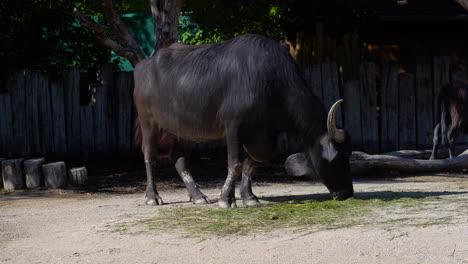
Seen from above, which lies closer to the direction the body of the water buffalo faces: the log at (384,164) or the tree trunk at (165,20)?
the log

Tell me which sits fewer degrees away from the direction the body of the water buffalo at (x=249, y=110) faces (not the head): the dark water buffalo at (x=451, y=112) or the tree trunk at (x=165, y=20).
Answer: the dark water buffalo

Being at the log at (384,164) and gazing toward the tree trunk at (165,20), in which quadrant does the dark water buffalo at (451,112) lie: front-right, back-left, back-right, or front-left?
back-right

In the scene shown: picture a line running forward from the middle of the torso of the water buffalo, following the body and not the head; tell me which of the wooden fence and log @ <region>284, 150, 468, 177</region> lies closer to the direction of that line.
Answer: the log

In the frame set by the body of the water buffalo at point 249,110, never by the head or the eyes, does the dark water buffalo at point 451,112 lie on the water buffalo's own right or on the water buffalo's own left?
on the water buffalo's own left

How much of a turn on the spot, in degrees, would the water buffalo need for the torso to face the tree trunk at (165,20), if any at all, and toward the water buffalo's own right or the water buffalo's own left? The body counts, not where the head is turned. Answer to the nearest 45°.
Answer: approximately 90° to the water buffalo's own left

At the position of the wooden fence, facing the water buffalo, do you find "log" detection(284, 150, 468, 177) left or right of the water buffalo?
left

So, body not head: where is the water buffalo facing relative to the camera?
to the viewer's right

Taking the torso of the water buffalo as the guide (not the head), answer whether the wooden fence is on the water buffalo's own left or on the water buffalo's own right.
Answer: on the water buffalo's own left

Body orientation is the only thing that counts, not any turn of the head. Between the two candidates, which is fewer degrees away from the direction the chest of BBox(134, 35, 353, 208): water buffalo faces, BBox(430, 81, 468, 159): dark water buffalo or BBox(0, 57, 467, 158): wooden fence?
the dark water buffalo

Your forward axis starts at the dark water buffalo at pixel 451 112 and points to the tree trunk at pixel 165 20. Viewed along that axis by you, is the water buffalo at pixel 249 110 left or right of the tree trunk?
left
